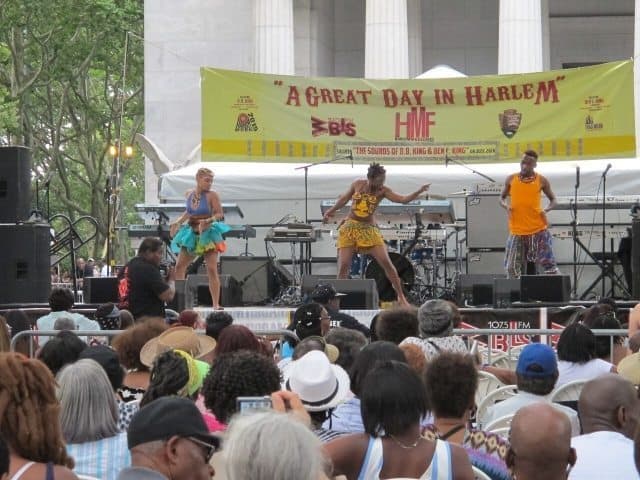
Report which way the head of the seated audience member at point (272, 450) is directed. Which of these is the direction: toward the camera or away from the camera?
away from the camera

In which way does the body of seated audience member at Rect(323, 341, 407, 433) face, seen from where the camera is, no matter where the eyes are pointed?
away from the camera

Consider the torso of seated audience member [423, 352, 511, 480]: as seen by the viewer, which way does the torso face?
away from the camera

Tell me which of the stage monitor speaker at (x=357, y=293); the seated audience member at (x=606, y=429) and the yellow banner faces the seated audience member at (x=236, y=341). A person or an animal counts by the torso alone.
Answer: the yellow banner

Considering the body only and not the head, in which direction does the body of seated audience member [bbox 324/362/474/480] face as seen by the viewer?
away from the camera

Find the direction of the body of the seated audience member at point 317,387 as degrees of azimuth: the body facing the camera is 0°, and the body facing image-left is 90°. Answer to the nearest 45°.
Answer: approximately 180°

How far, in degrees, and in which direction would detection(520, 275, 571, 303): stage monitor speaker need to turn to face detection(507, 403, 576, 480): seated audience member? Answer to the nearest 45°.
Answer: approximately 180°

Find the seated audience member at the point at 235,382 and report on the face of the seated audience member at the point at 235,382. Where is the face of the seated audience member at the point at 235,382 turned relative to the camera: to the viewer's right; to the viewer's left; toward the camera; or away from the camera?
away from the camera

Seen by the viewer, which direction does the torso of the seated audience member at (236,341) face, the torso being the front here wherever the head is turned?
away from the camera

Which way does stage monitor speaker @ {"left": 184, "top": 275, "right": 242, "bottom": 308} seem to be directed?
away from the camera

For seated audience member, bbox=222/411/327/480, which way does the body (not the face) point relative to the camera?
away from the camera

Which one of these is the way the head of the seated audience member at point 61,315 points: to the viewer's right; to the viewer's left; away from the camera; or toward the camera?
away from the camera

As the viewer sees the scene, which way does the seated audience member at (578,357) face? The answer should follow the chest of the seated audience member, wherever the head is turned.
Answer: away from the camera

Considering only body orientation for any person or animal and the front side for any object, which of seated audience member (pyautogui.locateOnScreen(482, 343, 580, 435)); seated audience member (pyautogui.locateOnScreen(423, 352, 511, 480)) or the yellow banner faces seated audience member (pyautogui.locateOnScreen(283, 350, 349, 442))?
the yellow banner

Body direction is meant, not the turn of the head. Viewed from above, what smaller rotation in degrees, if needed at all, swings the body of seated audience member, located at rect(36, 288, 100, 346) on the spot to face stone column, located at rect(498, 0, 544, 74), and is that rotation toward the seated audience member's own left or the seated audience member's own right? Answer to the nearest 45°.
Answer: approximately 45° to the seated audience member's own right

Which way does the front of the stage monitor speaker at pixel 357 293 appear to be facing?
away from the camera
